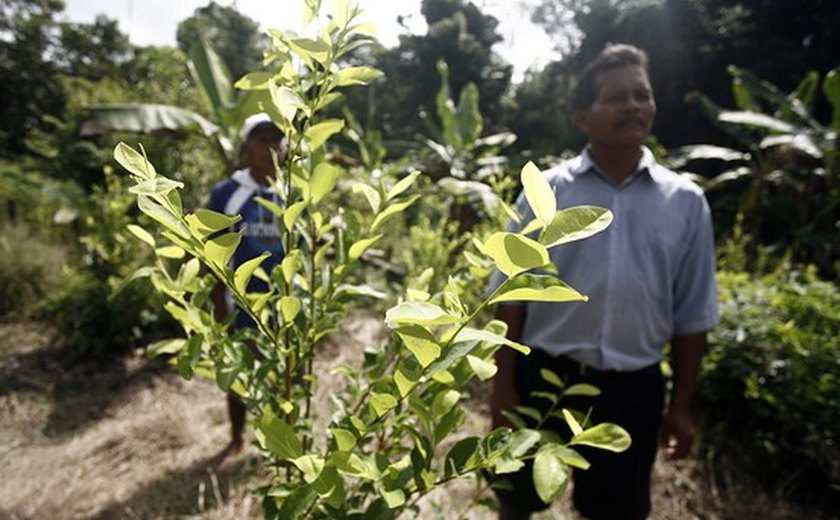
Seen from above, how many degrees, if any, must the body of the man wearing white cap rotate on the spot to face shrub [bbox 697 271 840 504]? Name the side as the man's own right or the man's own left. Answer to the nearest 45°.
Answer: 0° — they already face it

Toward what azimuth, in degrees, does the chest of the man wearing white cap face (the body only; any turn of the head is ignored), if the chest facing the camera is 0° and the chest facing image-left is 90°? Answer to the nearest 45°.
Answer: approximately 315°

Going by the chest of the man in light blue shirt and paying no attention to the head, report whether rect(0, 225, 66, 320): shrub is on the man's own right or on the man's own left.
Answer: on the man's own right

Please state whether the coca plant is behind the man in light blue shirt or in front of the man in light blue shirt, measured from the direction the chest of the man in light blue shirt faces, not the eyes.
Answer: in front

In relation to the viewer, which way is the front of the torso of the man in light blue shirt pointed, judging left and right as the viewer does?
facing the viewer

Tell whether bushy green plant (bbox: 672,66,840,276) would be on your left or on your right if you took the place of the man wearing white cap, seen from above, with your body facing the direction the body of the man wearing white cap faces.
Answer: on your left

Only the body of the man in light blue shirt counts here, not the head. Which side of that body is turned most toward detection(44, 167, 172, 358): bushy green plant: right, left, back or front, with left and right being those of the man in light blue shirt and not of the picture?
right

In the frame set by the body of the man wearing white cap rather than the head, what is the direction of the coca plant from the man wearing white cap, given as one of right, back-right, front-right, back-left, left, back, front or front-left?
front-right

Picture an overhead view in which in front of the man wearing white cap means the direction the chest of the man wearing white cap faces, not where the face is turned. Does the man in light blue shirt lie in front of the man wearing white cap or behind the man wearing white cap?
in front

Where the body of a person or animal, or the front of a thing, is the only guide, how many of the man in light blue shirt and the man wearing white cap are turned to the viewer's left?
0

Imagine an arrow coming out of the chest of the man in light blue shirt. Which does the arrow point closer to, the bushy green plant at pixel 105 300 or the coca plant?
the coca plant

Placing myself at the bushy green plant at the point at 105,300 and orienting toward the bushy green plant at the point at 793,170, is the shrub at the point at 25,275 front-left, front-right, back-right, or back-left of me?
back-left
